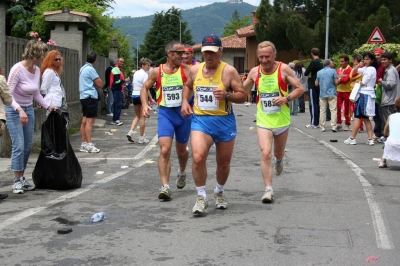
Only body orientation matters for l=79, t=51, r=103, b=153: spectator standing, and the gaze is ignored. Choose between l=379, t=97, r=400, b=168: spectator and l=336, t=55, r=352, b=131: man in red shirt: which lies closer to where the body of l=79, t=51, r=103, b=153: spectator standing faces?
the man in red shirt

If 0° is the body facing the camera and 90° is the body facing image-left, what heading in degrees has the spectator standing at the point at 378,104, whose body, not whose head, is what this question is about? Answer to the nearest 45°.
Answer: approximately 45°

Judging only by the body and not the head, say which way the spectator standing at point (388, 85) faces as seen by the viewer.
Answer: to the viewer's left

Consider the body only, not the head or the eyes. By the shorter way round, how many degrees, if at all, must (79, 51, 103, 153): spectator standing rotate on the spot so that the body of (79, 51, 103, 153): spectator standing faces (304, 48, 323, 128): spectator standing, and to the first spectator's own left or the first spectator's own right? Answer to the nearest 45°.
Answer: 0° — they already face them

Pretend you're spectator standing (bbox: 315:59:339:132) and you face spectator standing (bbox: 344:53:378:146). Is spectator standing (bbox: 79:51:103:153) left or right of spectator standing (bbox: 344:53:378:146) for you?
right

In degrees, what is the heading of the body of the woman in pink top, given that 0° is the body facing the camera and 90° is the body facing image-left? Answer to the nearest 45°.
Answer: approximately 315°

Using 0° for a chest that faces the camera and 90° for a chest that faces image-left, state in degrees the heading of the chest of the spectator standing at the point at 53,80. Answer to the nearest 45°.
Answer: approximately 315°

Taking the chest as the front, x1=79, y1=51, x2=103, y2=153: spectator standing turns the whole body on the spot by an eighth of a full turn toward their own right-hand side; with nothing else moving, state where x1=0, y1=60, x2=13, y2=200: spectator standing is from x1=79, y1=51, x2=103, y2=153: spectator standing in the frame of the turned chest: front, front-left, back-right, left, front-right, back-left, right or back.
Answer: right
